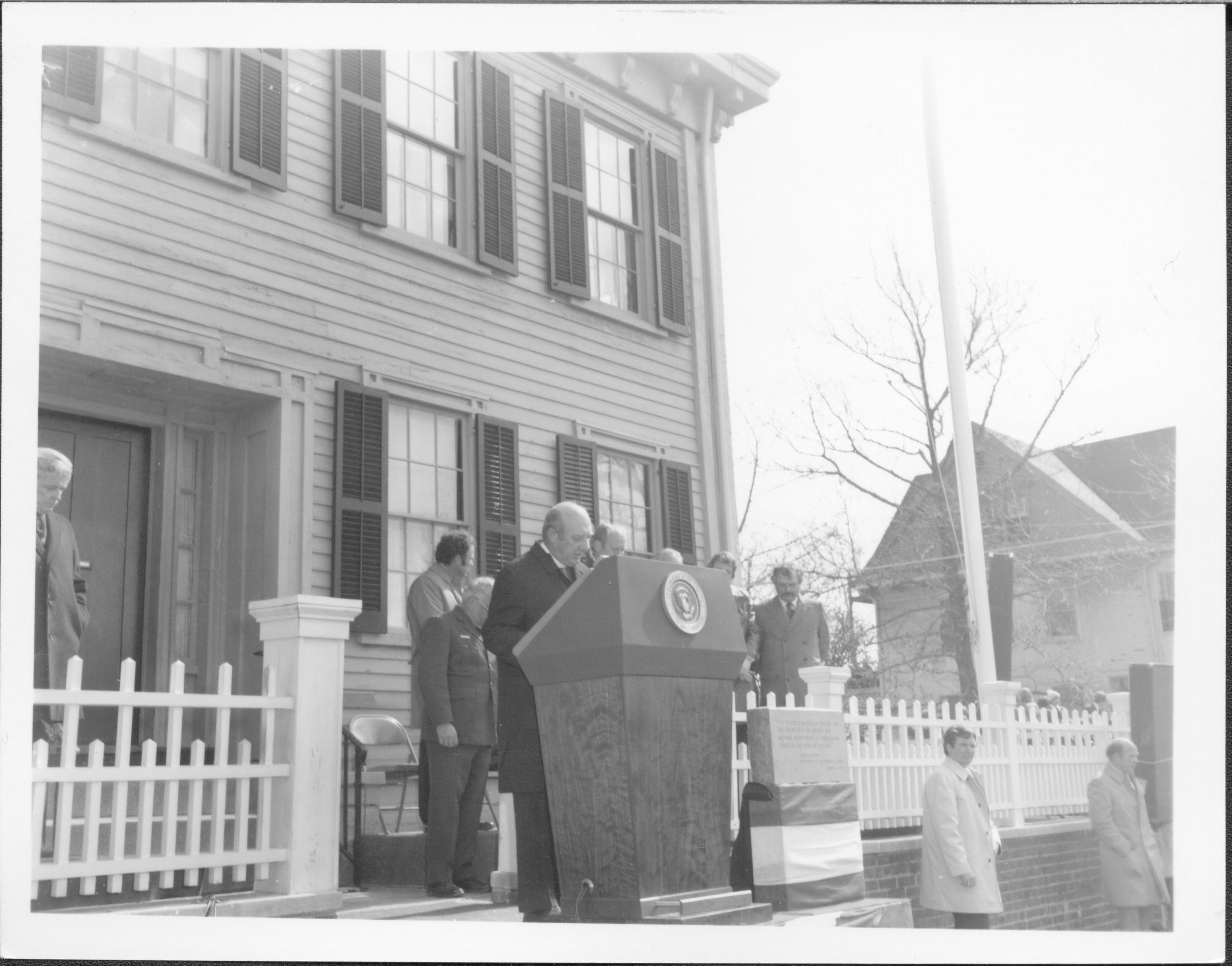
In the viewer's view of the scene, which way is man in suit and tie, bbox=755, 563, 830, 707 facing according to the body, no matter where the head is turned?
toward the camera

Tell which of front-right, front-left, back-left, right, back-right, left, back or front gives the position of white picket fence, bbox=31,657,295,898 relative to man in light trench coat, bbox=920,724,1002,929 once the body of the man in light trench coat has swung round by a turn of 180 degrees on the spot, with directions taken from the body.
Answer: left

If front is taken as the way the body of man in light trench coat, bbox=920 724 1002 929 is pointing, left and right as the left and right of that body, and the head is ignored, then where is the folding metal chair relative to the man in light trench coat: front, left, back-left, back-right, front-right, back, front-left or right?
back-right

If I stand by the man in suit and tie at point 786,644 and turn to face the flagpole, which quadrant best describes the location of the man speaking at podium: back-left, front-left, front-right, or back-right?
back-right

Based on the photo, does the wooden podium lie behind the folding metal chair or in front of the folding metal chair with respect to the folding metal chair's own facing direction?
in front

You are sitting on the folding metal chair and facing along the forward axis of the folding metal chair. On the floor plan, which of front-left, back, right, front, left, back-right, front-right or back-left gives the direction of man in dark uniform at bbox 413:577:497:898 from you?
front-right

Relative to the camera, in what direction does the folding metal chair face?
facing the viewer and to the right of the viewer

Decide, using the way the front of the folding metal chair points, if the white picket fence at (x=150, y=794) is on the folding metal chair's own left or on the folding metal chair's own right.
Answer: on the folding metal chair's own right

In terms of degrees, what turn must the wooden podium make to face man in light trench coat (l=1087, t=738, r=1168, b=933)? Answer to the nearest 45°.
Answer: approximately 90° to its left

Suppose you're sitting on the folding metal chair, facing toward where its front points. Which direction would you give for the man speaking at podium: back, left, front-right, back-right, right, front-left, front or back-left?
front-right

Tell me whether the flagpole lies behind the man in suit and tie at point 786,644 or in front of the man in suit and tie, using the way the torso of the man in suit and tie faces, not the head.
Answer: behind

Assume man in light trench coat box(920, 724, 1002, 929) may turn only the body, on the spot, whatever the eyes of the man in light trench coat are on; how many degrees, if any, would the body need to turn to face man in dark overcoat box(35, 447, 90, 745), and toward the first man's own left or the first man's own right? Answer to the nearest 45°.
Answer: approximately 90° to the first man's own right

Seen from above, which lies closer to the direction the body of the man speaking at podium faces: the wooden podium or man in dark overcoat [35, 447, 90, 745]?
the wooden podium

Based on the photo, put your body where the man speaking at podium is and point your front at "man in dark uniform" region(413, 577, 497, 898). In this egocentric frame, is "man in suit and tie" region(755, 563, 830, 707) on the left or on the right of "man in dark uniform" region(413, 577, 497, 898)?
right
